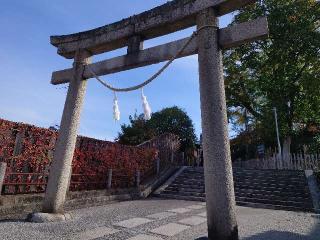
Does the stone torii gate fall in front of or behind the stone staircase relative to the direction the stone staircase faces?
in front

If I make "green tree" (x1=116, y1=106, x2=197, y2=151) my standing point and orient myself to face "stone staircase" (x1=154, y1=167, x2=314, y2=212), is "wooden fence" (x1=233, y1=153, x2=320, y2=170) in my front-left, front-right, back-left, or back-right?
front-left

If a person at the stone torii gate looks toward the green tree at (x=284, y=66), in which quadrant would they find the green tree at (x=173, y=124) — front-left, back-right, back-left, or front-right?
front-left

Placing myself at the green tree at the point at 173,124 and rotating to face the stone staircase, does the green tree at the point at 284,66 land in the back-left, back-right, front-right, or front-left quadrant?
front-left

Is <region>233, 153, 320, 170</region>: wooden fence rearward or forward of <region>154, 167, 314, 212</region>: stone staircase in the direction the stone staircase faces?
rearward

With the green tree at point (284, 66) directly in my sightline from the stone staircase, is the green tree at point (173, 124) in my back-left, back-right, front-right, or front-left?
front-left

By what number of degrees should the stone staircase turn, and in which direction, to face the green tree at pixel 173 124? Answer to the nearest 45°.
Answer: approximately 135° to its right

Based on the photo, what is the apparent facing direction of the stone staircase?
toward the camera
